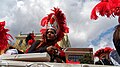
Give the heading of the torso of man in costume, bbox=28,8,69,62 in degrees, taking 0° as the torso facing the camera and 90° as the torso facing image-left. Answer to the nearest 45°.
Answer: approximately 45°
